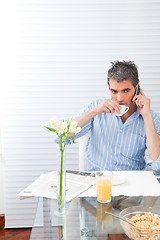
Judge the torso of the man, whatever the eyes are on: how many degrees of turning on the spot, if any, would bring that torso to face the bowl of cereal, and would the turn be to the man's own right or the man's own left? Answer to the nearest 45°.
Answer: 0° — they already face it

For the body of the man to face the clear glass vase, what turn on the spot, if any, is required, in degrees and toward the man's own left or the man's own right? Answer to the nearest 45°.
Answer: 0° — they already face it

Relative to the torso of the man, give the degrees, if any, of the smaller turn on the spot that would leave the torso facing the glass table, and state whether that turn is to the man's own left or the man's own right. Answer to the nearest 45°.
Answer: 0° — they already face it

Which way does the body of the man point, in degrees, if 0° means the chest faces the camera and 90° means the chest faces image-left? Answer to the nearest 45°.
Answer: approximately 0°

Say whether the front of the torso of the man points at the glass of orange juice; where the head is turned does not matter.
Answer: yes
